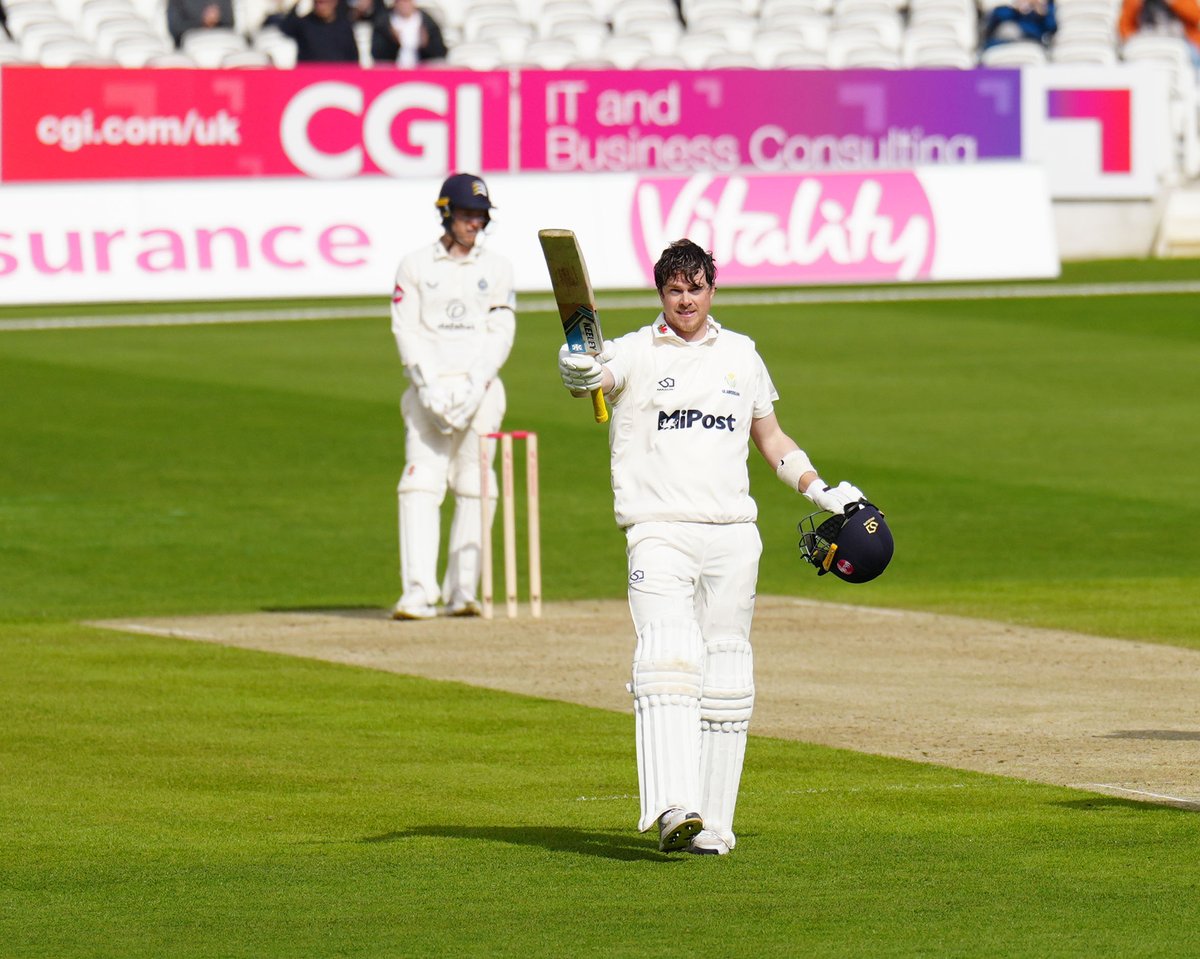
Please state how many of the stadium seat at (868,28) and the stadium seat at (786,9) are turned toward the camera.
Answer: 2

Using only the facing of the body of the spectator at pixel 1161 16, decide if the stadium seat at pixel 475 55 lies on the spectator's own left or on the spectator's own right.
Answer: on the spectator's own right

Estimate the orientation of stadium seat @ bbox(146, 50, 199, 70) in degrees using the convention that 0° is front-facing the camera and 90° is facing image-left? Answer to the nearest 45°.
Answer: approximately 0°

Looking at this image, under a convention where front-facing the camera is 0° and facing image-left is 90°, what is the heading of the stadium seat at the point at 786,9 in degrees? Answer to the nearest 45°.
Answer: approximately 0°

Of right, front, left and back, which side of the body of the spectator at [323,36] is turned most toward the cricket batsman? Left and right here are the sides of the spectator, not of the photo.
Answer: front

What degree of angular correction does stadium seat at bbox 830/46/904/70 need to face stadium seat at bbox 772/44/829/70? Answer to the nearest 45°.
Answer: approximately 90° to its right

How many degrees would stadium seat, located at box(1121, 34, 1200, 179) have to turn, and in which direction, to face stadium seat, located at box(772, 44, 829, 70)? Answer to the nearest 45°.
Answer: approximately 90° to its right

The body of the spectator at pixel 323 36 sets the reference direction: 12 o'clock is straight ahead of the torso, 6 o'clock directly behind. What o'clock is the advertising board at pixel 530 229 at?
The advertising board is roughly at 11 o'clock from the spectator.

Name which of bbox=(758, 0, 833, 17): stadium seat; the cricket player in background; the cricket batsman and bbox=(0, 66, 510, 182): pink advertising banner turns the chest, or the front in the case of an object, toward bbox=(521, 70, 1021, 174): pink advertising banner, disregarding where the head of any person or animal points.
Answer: the stadium seat

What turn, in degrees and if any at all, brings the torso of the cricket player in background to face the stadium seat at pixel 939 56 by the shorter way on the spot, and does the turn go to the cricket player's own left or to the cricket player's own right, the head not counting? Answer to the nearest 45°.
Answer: approximately 180°

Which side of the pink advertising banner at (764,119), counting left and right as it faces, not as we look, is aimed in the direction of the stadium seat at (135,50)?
right
